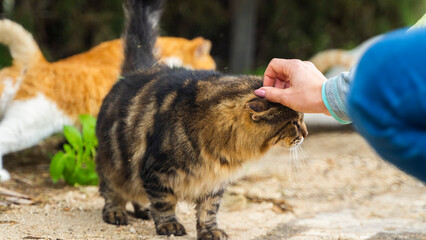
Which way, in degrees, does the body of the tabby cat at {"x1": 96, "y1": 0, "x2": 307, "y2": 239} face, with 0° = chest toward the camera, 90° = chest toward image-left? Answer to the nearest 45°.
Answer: approximately 315°

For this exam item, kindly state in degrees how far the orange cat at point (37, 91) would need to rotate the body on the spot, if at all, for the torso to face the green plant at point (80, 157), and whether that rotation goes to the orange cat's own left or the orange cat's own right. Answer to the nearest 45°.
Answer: approximately 45° to the orange cat's own right

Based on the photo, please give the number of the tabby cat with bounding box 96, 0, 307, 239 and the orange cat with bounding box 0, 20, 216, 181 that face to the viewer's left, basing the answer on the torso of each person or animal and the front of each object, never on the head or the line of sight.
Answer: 0

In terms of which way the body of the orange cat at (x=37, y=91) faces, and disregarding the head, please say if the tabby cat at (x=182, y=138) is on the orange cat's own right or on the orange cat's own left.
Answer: on the orange cat's own right

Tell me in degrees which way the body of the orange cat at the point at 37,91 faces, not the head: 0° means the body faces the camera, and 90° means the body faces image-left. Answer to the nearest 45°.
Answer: approximately 270°

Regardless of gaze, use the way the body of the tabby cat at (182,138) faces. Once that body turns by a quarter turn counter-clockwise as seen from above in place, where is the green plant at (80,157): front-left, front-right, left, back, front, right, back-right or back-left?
left

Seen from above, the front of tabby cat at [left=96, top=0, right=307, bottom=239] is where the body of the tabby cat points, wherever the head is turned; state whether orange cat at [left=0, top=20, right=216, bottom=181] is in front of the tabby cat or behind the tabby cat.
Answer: behind
